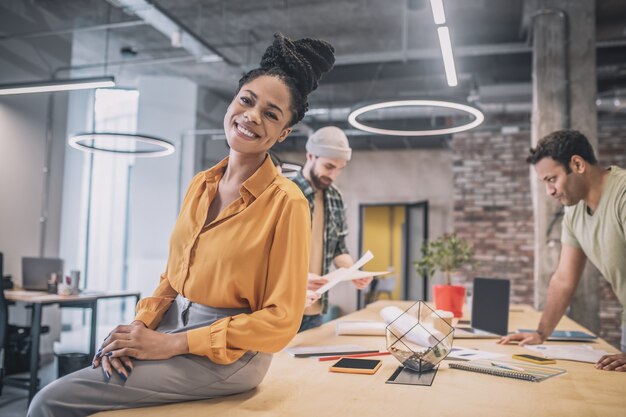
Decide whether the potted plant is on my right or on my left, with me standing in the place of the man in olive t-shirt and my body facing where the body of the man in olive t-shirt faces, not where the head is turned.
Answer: on my right

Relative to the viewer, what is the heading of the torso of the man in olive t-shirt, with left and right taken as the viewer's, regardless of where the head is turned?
facing the viewer and to the left of the viewer

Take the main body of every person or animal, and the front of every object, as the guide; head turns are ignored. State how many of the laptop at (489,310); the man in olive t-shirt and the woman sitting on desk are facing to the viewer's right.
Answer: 0

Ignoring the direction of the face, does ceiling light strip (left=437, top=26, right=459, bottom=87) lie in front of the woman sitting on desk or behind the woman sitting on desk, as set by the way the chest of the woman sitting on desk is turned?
behind

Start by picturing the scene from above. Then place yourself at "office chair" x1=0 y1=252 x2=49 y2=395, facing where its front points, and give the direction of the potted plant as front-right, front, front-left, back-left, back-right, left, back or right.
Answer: front-right

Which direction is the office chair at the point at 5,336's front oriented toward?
to the viewer's right

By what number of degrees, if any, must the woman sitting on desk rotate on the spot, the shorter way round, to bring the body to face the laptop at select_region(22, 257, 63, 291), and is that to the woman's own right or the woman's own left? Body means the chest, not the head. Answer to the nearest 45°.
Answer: approximately 135° to the woman's own right

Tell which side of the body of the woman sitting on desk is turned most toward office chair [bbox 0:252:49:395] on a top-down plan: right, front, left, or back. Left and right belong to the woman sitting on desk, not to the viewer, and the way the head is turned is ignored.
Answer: right

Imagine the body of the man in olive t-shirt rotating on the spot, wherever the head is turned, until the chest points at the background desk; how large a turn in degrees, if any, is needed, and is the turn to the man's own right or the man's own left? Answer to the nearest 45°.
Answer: approximately 45° to the man's own right

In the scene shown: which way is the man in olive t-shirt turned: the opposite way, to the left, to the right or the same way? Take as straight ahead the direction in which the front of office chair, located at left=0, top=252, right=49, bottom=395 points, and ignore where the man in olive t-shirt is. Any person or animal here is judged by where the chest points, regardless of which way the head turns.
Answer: the opposite way

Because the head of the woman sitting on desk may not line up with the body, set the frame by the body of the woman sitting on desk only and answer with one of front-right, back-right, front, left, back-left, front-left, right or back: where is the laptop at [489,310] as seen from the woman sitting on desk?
back

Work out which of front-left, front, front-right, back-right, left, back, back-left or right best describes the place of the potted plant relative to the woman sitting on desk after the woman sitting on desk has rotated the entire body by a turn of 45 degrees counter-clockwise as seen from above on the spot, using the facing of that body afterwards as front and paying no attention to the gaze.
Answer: back-left

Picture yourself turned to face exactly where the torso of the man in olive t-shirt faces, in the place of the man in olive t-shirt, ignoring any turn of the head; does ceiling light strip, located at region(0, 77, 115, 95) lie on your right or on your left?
on your right
